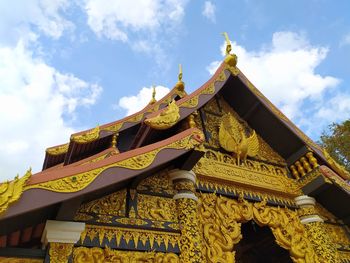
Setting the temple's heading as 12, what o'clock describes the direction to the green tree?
The green tree is roughly at 9 o'clock from the temple.

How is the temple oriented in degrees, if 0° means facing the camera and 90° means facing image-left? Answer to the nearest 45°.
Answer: approximately 315°
